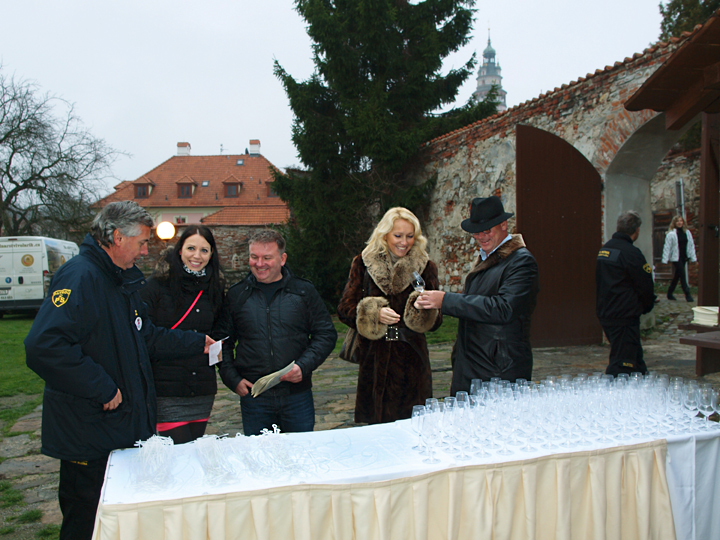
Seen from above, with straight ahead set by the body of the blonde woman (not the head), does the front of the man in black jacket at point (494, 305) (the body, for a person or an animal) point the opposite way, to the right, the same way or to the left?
to the right

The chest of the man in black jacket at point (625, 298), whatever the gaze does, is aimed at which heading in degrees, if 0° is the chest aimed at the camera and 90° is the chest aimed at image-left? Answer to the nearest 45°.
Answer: approximately 225°

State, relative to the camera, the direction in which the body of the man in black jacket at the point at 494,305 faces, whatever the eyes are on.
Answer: to the viewer's left

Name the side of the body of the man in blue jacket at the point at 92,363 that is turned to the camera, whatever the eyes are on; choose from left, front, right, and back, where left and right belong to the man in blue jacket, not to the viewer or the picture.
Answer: right

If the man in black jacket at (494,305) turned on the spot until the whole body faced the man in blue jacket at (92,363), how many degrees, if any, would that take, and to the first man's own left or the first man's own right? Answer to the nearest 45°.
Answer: approximately 45° to the first man's own left

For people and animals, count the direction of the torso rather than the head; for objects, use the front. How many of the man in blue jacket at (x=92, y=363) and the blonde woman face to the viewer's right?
1

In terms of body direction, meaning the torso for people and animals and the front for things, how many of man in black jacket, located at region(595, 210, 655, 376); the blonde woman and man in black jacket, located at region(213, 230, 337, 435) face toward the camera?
2

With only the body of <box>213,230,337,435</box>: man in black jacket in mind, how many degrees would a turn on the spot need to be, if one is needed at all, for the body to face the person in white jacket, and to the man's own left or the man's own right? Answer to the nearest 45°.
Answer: approximately 135° to the man's own left

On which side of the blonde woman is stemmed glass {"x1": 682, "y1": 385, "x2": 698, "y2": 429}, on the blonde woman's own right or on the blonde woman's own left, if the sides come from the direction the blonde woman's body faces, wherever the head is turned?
on the blonde woman's own left

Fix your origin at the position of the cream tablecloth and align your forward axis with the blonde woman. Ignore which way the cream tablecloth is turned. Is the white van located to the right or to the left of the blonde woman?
left
